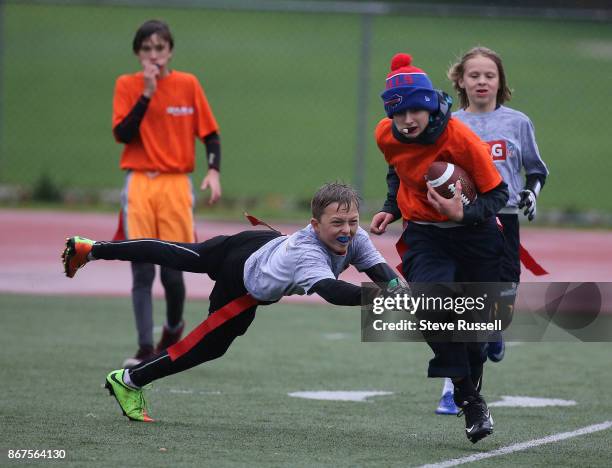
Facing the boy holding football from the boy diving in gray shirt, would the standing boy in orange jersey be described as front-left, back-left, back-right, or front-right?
back-left

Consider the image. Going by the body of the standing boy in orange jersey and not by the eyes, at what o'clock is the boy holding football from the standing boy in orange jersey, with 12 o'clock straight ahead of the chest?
The boy holding football is roughly at 11 o'clock from the standing boy in orange jersey.

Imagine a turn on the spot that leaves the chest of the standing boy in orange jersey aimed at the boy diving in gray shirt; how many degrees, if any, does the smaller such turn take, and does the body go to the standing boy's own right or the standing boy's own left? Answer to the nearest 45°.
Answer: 0° — they already face them

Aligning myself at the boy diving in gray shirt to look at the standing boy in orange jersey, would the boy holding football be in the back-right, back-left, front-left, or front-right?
back-right

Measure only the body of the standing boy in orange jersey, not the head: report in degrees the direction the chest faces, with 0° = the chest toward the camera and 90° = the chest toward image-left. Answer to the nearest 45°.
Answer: approximately 0°
